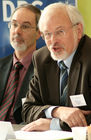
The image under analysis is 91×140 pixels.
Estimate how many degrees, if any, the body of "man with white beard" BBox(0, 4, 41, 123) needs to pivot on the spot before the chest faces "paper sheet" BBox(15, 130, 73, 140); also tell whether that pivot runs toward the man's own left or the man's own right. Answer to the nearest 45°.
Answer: approximately 45° to the man's own left
